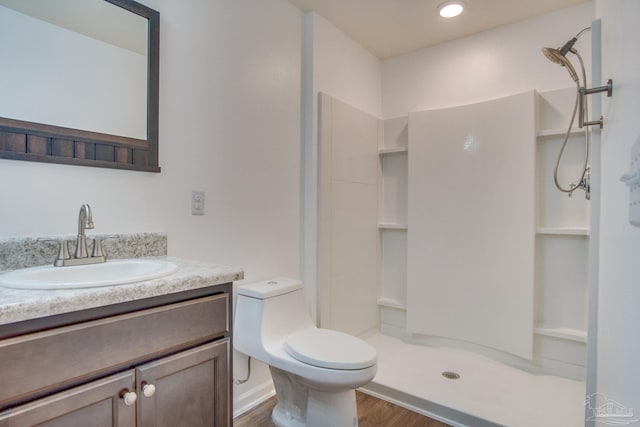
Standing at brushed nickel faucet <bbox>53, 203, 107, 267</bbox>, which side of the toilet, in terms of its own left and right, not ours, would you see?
right

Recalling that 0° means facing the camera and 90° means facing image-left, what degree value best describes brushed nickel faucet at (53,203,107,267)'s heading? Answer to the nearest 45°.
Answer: approximately 0°

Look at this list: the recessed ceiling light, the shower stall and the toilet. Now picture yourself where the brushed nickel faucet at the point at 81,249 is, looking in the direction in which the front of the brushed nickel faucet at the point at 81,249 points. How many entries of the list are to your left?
3

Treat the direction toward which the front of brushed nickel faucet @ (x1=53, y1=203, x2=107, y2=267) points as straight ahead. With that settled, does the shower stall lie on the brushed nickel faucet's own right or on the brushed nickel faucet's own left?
on the brushed nickel faucet's own left

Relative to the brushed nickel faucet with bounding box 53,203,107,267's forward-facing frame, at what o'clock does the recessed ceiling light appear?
The recessed ceiling light is roughly at 9 o'clock from the brushed nickel faucet.

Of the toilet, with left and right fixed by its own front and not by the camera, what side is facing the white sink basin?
right
